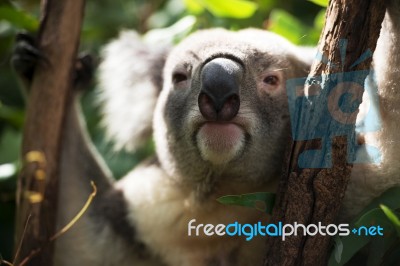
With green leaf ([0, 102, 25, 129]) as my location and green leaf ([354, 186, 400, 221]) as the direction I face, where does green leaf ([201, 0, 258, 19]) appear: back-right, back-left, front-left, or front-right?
front-left

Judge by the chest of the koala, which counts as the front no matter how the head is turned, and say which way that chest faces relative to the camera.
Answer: toward the camera

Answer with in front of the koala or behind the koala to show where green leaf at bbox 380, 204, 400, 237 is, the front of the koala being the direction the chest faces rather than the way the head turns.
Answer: in front

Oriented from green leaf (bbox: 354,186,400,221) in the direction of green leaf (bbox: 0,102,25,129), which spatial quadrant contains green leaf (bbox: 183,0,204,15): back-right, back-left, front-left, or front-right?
front-right

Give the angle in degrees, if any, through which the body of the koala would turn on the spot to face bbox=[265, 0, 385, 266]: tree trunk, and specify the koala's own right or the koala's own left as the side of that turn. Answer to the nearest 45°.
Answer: approximately 45° to the koala's own left

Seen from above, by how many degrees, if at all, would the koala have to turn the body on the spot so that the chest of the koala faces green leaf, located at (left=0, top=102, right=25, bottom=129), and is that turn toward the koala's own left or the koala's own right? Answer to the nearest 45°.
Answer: approximately 135° to the koala's own right

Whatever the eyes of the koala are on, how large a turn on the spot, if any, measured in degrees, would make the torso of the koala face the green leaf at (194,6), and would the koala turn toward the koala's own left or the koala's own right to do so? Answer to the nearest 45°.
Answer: approximately 180°

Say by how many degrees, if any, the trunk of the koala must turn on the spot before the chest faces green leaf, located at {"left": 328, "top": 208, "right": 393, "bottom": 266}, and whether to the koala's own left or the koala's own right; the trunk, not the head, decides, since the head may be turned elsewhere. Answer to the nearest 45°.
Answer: approximately 45° to the koala's own left

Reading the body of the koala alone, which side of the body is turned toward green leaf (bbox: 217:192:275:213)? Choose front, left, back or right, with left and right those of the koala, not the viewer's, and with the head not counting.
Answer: front
